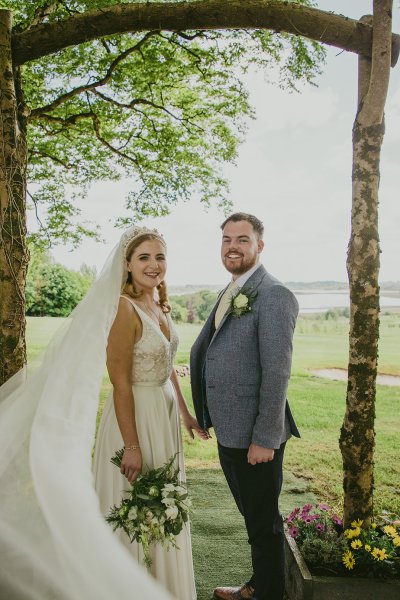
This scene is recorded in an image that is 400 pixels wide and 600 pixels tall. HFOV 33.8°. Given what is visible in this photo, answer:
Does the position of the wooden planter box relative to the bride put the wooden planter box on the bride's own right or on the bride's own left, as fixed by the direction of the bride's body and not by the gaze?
on the bride's own left

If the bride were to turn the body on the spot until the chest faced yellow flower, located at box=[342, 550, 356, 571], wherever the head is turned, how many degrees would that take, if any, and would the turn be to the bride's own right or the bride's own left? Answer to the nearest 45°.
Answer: approximately 45° to the bride's own left

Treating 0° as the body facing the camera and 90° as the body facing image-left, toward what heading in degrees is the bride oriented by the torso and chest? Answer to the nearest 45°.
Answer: approximately 315°

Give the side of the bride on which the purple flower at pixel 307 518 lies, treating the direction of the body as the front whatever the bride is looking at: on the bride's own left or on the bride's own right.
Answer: on the bride's own left
